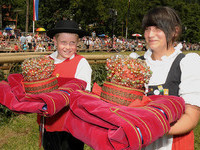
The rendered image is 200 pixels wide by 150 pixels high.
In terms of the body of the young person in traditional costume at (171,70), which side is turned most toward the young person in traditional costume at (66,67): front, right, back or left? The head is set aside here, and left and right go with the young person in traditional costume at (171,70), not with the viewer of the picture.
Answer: right

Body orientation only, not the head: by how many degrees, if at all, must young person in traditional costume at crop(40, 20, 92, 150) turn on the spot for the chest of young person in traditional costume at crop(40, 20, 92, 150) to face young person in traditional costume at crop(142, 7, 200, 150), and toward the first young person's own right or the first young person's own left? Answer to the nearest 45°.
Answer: approximately 90° to the first young person's own left

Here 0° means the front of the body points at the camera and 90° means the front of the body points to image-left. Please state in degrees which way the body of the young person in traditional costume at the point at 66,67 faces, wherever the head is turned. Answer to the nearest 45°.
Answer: approximately 45°

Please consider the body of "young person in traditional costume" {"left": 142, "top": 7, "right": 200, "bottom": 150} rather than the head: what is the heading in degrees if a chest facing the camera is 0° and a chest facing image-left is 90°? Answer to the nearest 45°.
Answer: approximately 45°
